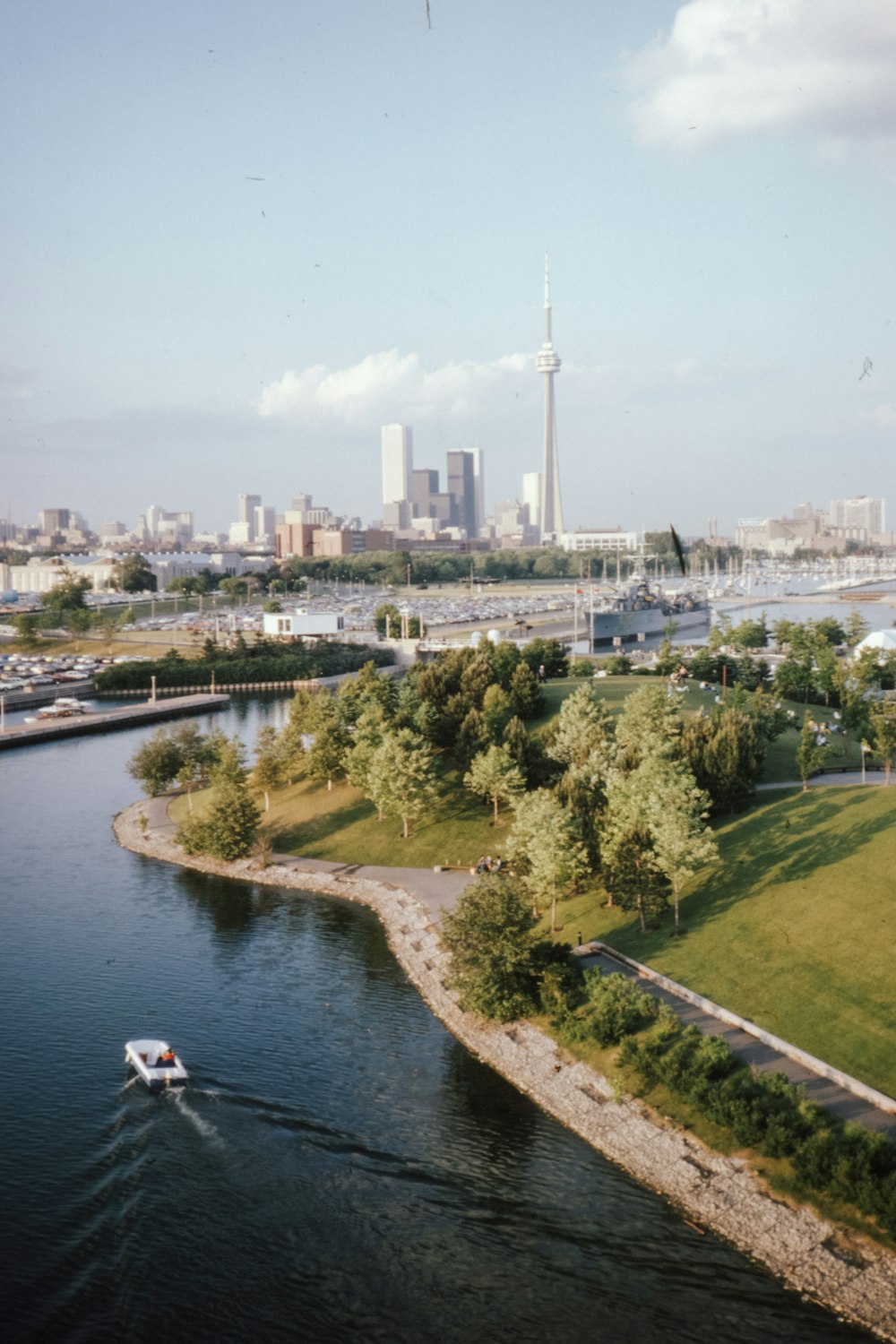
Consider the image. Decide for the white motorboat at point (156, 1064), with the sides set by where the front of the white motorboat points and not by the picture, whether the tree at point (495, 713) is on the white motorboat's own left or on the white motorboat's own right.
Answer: on the white motorboat's own right

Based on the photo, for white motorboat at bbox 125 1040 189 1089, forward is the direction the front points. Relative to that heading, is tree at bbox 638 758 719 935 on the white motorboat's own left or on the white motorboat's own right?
on the white motorboat's own right

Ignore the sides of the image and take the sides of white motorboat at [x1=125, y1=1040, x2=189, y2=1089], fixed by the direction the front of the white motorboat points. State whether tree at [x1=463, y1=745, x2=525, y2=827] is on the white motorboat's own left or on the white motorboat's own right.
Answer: on the white motorboat's own right

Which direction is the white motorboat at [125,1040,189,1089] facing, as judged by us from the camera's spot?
facing away from the viewer and to the left of the viewer

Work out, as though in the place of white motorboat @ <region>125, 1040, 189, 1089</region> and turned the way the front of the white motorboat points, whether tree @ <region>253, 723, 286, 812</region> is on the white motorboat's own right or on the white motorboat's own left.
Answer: on the white motorboat's own right

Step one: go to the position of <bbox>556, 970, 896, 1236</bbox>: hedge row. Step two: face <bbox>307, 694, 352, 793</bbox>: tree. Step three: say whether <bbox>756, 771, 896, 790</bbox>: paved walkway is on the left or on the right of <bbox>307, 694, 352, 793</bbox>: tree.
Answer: right

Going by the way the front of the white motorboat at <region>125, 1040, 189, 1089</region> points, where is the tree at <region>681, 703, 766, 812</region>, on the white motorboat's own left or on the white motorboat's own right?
on the white motorboat's own right
